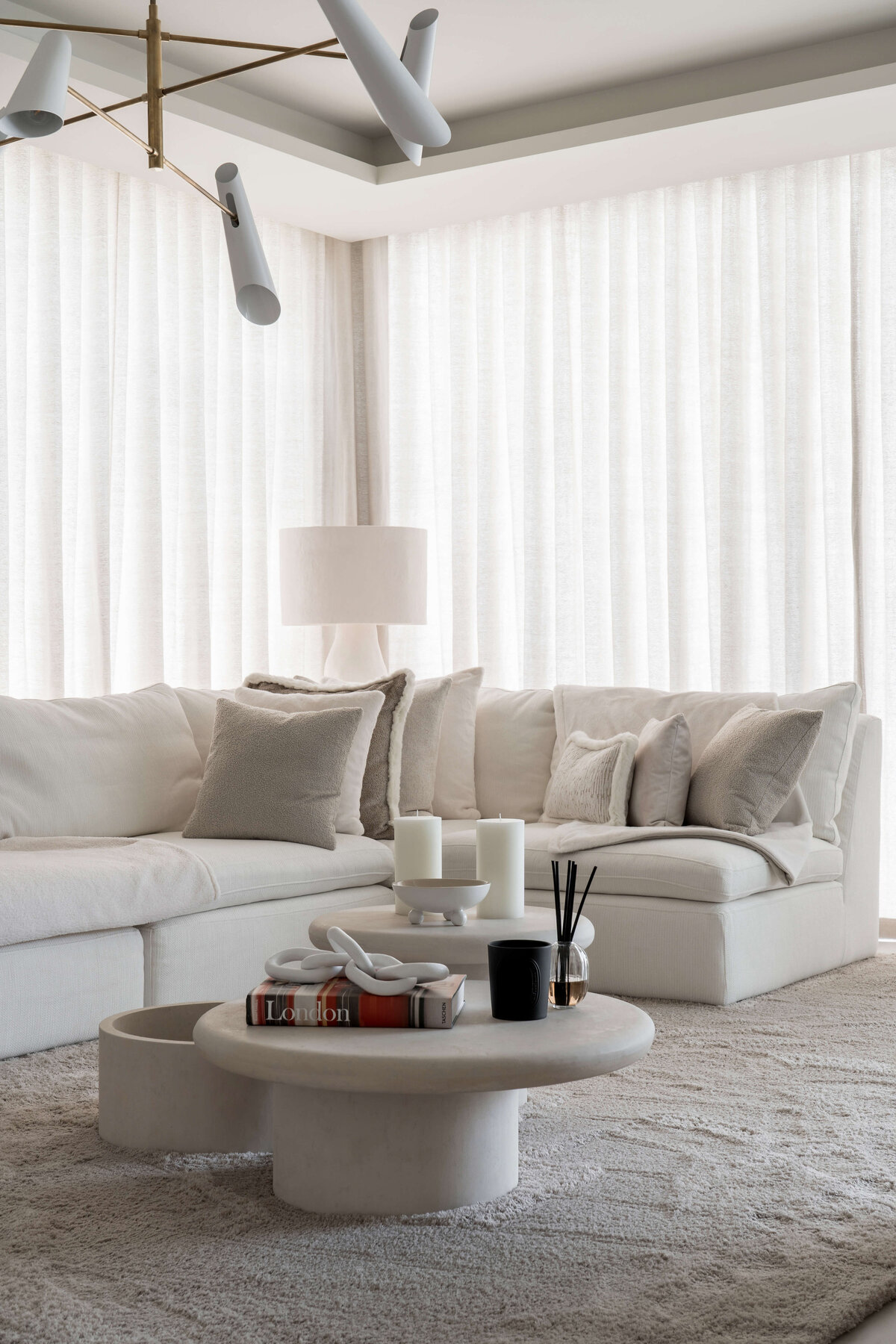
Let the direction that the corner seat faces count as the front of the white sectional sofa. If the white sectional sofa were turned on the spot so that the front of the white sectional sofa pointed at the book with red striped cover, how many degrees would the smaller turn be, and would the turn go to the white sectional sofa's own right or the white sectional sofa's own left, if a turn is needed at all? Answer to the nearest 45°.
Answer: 0° — it already faces it

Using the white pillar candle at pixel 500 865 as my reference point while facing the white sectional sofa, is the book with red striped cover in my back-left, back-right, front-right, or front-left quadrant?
back-left

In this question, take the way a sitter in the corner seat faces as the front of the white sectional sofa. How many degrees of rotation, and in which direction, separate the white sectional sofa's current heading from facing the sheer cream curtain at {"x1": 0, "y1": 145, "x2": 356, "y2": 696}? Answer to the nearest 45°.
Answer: approximately 135° to its right

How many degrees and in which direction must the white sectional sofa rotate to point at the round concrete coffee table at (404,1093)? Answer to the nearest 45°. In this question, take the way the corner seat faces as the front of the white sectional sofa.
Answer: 0° — it already faces it

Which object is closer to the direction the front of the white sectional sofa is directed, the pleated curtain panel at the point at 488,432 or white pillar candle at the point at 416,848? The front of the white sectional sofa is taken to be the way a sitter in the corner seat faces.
the white pillar candle

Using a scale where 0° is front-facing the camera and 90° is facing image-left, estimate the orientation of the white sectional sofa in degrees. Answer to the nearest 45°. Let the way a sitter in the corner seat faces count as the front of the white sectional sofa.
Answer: approximately 0°

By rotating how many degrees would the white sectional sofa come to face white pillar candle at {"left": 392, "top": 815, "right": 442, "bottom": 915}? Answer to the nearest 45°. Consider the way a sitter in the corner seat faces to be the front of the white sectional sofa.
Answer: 0° — it already faces it

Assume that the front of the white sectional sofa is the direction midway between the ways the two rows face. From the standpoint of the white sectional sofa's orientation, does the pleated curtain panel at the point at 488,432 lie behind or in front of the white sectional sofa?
behind

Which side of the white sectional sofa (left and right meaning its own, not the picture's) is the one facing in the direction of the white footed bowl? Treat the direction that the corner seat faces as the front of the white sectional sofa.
front

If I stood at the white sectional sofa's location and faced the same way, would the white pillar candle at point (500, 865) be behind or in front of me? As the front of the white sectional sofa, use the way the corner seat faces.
in front
